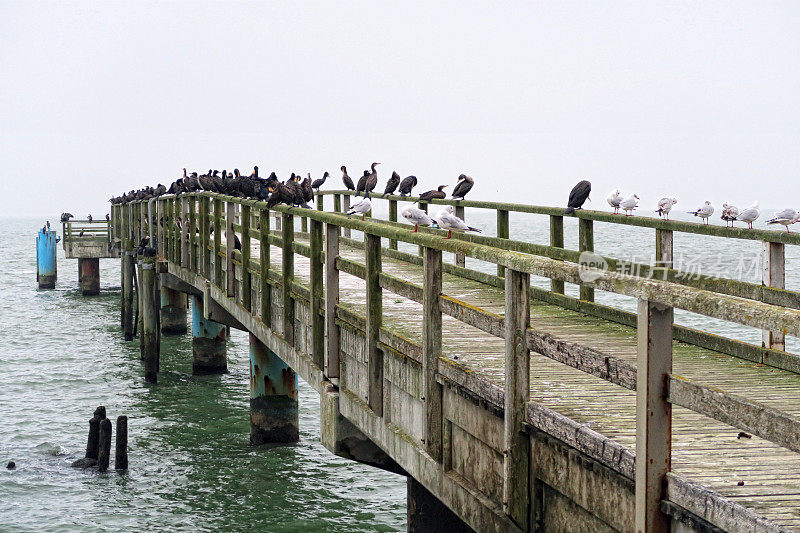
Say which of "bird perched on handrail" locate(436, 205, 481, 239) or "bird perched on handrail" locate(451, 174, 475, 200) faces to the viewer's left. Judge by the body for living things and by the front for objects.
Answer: "bird perched on handrail" locate(436, 205, 481, 239)

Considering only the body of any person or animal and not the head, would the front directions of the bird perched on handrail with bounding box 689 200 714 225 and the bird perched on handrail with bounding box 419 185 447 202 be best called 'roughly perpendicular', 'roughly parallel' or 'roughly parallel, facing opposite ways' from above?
roughly parallel

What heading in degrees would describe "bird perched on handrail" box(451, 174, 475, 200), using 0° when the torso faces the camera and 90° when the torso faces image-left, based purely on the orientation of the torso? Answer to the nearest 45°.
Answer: approximately 270°
